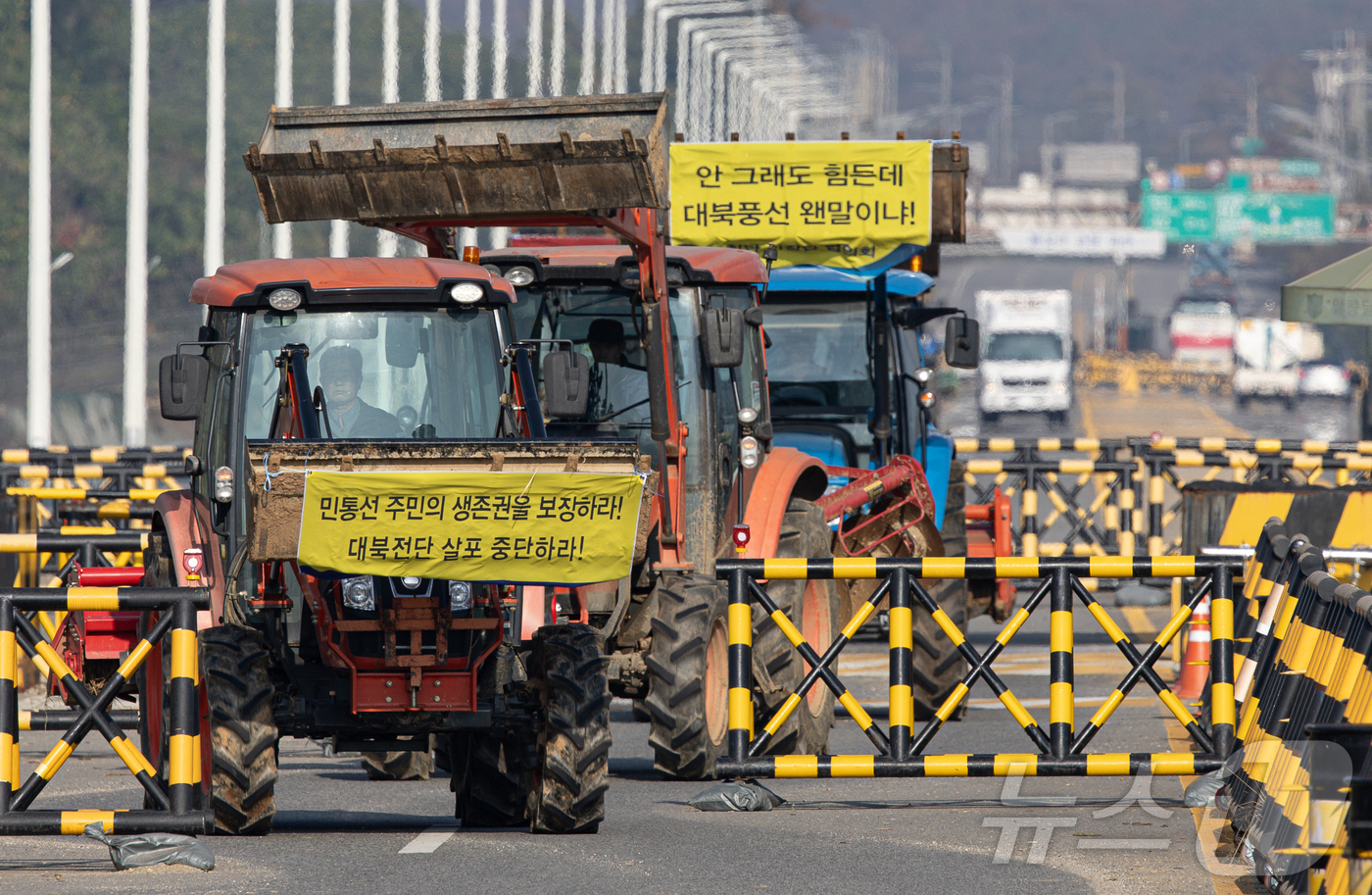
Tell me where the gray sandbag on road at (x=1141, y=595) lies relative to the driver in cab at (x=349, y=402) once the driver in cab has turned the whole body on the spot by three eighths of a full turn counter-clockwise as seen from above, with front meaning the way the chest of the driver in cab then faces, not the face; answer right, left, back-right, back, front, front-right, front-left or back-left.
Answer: front

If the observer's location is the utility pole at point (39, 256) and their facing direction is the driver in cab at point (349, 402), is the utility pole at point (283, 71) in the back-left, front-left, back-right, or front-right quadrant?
back-left

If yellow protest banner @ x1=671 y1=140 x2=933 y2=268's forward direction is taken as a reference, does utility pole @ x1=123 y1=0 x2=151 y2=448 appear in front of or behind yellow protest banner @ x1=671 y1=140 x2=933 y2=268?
behind

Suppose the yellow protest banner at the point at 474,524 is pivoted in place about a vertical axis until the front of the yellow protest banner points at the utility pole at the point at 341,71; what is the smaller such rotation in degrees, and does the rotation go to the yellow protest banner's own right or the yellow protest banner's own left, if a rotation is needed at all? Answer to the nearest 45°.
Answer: approximately 180°

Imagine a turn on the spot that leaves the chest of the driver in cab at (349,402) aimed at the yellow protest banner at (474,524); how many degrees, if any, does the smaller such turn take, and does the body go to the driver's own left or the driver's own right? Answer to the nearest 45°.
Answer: approximately 45° to the driver's own left

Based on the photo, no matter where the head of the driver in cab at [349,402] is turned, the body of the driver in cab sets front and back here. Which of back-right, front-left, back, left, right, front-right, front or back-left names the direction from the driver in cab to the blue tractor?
back-left

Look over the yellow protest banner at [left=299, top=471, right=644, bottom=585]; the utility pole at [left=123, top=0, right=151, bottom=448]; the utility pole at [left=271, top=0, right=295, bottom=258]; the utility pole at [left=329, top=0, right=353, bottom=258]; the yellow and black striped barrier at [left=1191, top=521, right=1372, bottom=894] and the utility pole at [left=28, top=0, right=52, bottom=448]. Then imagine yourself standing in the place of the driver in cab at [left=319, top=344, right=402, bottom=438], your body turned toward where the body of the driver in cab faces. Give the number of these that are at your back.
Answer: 4

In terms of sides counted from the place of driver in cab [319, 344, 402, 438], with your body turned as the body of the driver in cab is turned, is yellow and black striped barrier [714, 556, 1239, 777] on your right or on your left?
on your left

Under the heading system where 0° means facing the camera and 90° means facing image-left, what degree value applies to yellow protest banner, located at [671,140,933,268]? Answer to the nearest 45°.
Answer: approximately 0°

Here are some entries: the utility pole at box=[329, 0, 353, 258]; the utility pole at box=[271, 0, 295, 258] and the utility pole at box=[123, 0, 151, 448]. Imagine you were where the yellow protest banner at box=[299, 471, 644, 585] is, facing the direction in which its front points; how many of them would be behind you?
3

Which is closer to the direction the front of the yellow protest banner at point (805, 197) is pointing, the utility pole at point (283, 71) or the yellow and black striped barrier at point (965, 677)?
the yellow and black striped barrier
